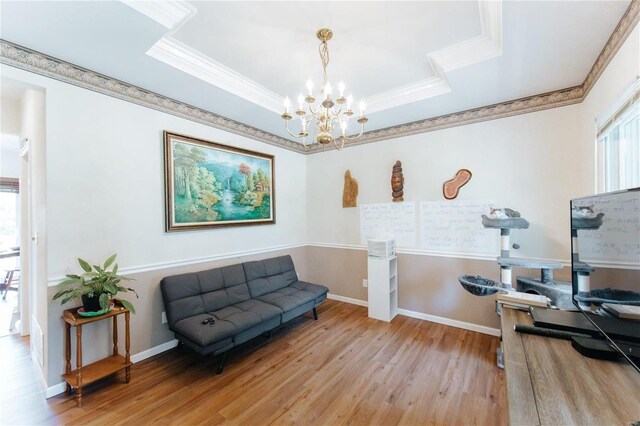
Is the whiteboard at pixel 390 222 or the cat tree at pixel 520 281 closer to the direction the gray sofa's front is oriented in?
the cat tree

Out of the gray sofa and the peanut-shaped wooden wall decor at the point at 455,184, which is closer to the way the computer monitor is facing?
the gray sofa

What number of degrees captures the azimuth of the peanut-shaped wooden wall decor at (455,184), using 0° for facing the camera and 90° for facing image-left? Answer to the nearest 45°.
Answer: approximately 0°

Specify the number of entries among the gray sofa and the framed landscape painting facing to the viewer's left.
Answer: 0

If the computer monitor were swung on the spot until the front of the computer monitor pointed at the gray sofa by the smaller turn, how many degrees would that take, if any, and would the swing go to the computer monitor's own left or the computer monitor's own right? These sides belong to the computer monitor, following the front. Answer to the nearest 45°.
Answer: approximately 45° to the computer monitor's own right

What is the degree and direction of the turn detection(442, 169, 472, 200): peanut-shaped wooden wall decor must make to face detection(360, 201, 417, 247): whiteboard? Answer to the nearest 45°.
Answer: approximately 90° to its right

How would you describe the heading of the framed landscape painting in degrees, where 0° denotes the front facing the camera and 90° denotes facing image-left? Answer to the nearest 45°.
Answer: approximately 315°

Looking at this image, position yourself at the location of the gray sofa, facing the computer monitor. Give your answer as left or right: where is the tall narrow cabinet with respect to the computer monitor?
left

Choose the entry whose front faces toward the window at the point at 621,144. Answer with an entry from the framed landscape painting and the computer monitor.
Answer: the framed landscape painting

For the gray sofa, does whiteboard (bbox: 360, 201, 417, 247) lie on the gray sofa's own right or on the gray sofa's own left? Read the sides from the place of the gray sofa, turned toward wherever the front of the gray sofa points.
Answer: on the gray sofa's own left
